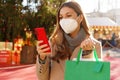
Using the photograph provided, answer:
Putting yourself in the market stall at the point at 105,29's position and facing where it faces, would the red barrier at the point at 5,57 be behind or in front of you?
in front

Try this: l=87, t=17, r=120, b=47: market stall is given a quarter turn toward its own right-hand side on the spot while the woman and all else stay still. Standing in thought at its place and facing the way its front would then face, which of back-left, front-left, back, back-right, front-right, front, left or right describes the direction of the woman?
left

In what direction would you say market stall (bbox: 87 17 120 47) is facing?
toward the camera
